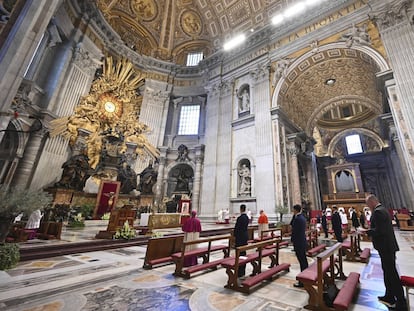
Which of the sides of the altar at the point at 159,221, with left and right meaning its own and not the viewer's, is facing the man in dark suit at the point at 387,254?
front

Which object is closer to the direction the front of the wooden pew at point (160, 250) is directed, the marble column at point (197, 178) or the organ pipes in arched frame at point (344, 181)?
the marble column

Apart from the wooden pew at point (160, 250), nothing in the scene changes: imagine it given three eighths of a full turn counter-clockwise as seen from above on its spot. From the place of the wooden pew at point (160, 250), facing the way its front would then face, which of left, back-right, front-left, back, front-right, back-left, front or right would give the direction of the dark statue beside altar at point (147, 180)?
back

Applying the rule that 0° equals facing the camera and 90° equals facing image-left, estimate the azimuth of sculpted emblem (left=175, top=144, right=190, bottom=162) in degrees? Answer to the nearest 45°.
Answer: approximately 0°

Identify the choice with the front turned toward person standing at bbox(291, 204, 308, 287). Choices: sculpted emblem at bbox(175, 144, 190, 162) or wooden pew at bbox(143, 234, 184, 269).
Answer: the sculpted emblem

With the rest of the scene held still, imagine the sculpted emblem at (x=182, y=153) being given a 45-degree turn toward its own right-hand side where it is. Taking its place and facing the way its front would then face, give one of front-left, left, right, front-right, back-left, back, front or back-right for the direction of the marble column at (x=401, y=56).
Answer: left

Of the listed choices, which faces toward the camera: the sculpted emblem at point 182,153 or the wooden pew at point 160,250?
the sculpted emblem

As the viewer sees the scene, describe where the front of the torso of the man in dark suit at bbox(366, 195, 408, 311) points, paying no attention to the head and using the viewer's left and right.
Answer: facing to the left of the viewer

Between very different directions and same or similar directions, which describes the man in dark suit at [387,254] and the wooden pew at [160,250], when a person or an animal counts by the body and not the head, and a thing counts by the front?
same or similar directions

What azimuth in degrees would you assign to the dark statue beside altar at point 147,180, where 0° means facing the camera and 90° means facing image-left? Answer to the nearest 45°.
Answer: approximately 315°

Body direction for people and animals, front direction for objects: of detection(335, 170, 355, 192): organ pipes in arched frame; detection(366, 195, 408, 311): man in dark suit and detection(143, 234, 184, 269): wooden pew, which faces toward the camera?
the organ pipes in arched frame

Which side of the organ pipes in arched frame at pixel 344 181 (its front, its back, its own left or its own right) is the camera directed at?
front

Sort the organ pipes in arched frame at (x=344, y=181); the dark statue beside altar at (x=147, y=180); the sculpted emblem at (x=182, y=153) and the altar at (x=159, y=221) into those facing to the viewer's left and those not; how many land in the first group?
0

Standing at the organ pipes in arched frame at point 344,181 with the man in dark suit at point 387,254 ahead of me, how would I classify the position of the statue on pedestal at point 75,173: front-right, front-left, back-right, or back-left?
front-right

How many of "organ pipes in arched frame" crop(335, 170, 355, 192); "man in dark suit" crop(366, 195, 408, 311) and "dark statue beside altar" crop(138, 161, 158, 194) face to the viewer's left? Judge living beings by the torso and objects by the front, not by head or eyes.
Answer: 1

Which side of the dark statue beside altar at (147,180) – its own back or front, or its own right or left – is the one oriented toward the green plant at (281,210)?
front

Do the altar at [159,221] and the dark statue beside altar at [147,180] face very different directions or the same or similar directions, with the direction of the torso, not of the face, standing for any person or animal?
same or similar directions
